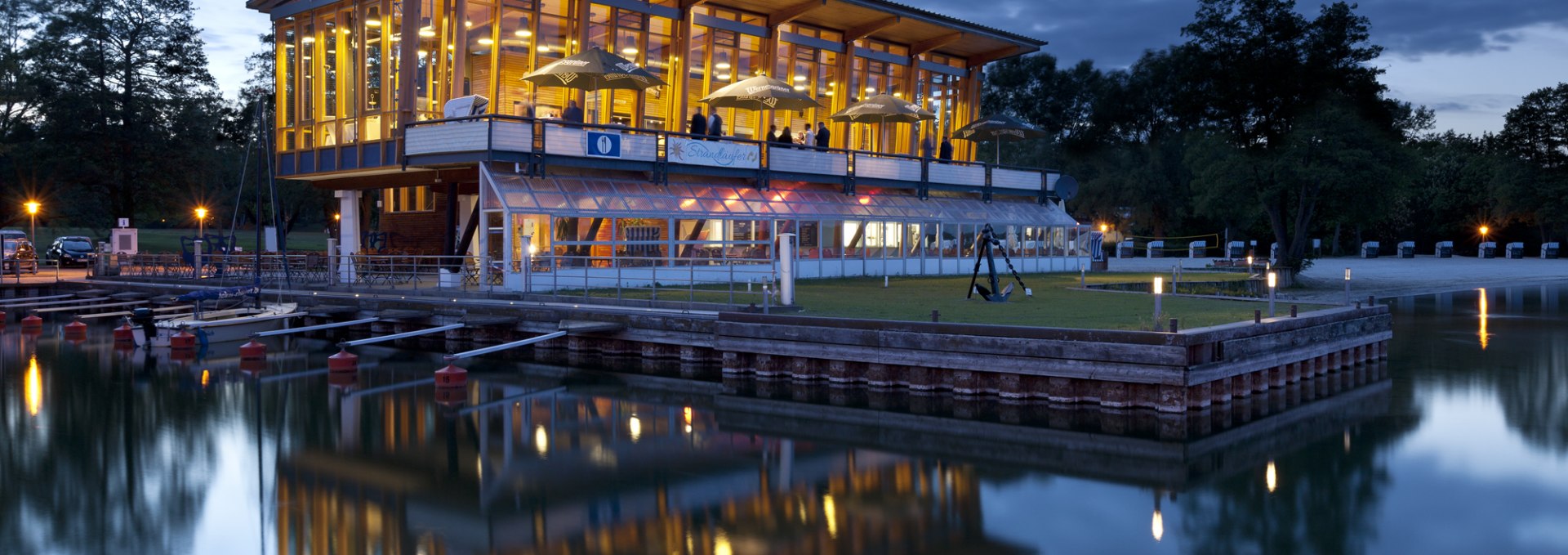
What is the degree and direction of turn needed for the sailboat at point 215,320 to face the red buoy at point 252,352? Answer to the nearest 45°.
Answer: approximately 135° to its right

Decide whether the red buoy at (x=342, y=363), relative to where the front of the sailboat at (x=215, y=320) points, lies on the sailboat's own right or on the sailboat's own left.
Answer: on the sailboat's own right

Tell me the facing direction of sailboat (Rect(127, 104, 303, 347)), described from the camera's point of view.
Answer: facing away from the viewer and to the right of the viewer

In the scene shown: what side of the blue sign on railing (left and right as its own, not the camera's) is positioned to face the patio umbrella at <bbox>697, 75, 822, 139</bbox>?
left

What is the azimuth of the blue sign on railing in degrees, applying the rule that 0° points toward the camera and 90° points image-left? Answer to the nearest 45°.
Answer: approximately 315°
